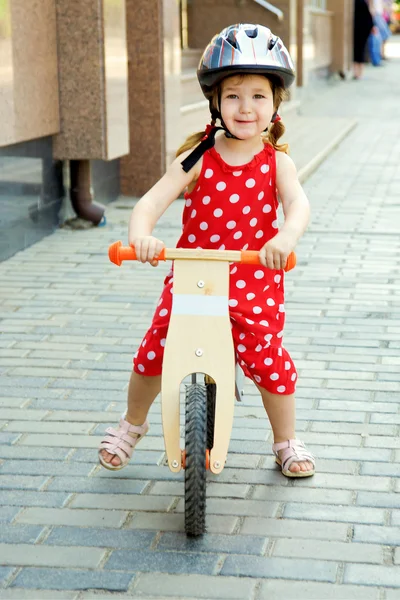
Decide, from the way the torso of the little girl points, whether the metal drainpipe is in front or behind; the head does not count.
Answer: behind

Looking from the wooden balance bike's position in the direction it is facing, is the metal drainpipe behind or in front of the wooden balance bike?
behind

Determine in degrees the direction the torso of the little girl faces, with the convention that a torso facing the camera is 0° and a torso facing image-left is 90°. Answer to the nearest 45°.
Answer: approximately 0°
